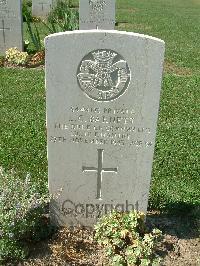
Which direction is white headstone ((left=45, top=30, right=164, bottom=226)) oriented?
toward the camera

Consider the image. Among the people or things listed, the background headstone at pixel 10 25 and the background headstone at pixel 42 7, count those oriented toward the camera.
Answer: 2

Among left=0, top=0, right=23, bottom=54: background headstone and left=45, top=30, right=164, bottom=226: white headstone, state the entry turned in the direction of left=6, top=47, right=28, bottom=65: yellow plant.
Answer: the background headstone

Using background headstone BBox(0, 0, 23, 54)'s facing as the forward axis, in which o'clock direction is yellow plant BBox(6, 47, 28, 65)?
The yellow plant is roughly at 12 o'clock from the background headstone.

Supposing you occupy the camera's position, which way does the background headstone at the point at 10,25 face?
facing the viewer

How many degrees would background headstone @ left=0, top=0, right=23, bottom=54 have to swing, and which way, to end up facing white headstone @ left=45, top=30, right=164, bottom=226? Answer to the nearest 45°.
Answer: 0° — it already faces it

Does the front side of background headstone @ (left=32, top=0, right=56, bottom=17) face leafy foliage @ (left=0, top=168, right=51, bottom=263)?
yes

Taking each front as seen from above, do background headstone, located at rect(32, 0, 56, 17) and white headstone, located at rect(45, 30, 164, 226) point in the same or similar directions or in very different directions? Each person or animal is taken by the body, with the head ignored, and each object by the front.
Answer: same or similar directions

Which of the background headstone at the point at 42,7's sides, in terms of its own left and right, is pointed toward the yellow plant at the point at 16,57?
front

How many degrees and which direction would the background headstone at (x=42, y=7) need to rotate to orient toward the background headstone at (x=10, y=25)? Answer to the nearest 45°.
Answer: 0° — it already faces it

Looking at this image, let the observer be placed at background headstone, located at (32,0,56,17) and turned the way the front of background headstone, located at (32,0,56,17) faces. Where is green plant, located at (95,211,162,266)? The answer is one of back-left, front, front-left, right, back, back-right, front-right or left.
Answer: front

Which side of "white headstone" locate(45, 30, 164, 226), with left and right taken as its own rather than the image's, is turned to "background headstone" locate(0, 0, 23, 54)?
back

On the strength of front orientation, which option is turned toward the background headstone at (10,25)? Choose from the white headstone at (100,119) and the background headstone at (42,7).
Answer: the background headstone at (42,7)

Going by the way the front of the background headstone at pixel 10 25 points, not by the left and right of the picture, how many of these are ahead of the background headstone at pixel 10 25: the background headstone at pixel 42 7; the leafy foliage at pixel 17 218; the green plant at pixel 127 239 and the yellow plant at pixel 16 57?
3
